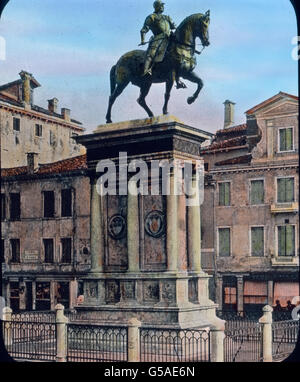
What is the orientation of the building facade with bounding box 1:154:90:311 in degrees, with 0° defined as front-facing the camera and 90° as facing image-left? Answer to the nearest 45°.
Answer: approximately 0°

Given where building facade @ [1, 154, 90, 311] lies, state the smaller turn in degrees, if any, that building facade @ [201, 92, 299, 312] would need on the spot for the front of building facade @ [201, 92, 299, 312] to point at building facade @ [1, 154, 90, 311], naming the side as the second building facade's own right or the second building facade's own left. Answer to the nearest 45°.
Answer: approximately 90° to the second building facade's own right

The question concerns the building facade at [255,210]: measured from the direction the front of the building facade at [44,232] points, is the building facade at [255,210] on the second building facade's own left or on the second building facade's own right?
on the second building facade's own left

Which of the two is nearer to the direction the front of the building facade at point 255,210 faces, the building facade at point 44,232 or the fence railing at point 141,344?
the fence railing

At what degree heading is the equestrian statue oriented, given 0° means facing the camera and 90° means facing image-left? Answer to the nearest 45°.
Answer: approximately 315°

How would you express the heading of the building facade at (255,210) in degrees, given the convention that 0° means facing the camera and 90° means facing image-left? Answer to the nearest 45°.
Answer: approximately 0°

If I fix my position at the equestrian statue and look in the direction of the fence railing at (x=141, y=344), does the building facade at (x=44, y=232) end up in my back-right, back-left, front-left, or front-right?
back-right

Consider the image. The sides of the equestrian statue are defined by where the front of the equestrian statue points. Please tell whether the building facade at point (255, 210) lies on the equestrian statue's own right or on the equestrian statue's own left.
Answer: on the equestrian statue's own left

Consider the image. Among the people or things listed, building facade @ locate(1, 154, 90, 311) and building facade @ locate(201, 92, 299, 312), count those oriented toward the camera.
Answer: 2
